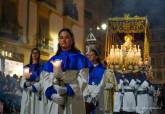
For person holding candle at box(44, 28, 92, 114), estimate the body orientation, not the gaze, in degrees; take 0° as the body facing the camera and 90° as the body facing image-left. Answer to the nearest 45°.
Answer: approximately 45°

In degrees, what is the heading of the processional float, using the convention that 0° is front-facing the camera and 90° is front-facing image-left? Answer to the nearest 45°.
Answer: approximately 0°

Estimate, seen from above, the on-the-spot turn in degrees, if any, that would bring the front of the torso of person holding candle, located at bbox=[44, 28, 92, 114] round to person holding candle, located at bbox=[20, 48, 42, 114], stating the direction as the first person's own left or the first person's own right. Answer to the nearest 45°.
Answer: approximately 135° to the first person's own right
